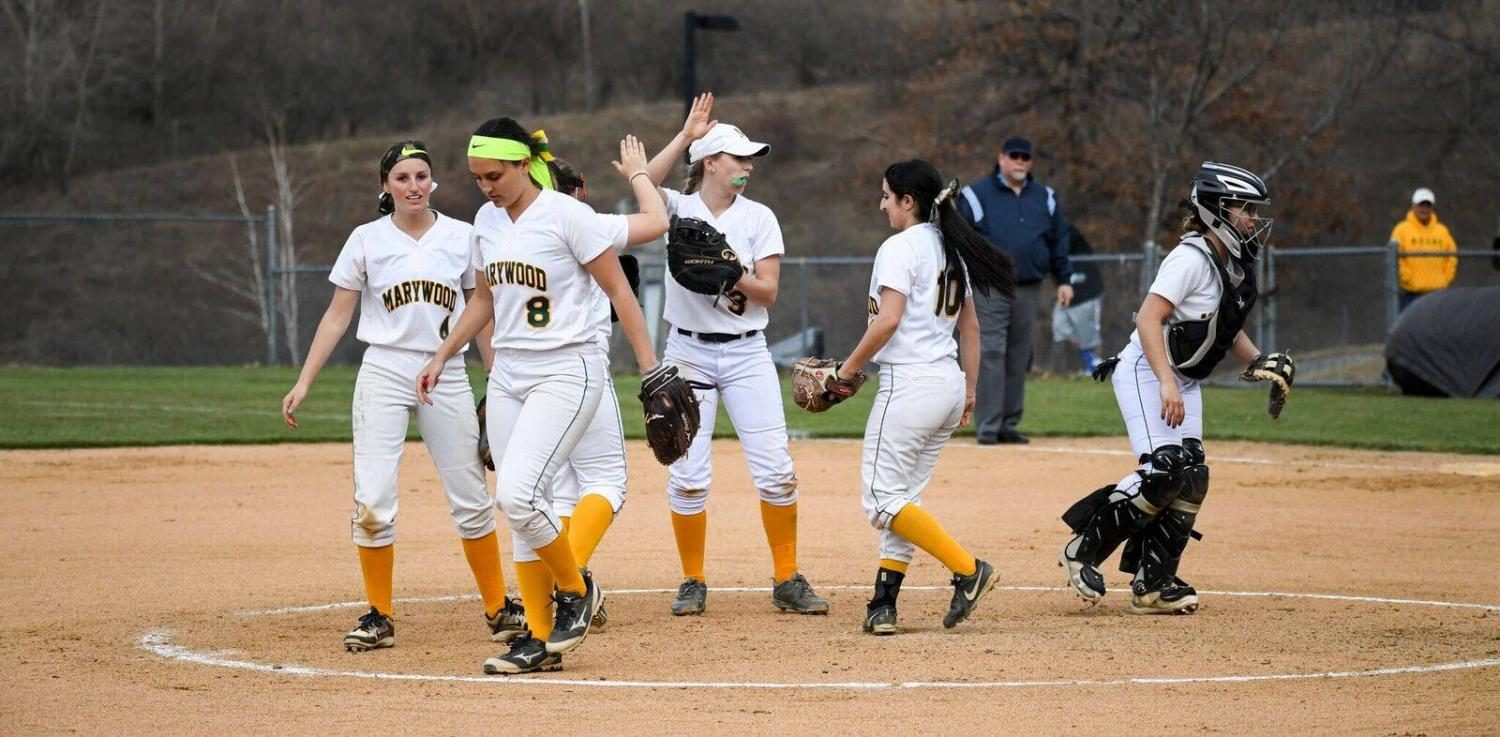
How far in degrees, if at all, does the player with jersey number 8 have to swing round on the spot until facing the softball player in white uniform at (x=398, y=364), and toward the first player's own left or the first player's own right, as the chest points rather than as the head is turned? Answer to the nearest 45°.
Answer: approximately 90° to the first player's own right

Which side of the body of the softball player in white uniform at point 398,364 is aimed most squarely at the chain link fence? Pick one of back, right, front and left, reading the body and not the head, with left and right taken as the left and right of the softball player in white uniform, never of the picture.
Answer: back

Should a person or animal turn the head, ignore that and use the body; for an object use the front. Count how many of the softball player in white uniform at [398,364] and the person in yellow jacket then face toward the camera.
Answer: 2

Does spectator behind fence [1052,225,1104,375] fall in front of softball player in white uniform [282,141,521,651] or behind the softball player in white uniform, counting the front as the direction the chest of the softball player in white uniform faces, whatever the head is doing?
behind

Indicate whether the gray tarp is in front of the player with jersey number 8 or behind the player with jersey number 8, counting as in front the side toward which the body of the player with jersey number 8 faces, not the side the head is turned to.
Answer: behind

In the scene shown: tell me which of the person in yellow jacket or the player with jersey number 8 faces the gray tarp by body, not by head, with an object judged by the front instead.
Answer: the person in yellow jacket

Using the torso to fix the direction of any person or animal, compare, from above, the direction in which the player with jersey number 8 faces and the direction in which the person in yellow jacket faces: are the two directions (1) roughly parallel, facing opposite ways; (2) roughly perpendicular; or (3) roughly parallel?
roughly parallel

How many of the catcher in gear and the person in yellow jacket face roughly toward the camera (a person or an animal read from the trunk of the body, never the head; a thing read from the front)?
1

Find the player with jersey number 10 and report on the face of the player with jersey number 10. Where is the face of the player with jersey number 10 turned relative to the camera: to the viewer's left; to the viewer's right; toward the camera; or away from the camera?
to the viewer's left

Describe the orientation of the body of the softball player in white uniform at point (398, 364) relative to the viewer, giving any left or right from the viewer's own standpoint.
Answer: facing the viewer

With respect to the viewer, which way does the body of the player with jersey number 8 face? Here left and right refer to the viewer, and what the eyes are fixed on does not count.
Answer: facing the viewer and to the left of the viewer

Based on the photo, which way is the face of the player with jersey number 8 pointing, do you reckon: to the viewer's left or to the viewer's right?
to the viewer's left

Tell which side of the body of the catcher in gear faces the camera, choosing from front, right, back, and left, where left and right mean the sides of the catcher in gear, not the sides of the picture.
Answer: right
